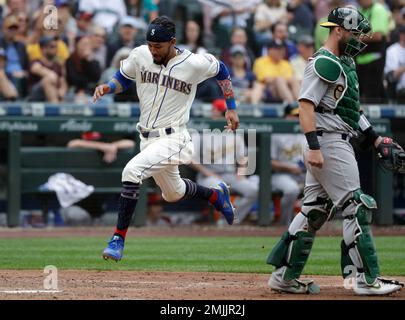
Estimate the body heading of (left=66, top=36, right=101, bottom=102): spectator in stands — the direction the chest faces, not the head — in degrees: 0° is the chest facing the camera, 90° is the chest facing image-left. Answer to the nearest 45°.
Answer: approximately 0°

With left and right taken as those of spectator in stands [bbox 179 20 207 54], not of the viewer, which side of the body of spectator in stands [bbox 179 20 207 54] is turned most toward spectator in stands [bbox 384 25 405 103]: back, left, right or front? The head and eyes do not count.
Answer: left

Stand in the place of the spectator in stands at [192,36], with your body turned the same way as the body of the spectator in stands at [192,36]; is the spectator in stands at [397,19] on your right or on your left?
on your left
